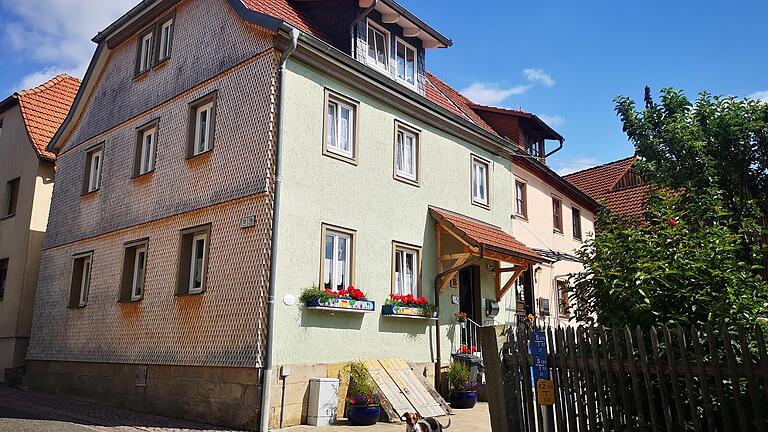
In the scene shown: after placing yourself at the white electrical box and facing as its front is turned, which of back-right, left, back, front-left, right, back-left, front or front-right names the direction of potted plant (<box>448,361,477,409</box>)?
left

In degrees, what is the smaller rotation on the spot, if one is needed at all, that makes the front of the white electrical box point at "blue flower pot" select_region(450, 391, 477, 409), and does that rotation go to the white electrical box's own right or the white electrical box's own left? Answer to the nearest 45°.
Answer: approximately 90° to the white electrical box's own left

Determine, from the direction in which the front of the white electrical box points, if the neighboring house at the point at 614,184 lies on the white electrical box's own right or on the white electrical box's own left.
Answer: on the white electrical box's own left

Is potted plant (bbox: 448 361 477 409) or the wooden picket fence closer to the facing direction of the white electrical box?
the wooden picket fence

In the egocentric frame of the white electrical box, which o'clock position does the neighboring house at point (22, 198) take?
The neighboring house is roughly at 6 o'clock from the white electrical box.

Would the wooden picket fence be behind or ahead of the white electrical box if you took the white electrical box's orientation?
ahead

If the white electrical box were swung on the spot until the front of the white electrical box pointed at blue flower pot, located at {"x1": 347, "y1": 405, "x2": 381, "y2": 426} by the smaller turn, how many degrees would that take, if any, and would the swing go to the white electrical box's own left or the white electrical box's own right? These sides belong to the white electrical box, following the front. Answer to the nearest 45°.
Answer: approximately 45° to the white electrical box's own left

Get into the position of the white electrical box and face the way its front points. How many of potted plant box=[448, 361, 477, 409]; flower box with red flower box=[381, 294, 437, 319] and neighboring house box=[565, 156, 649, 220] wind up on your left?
3

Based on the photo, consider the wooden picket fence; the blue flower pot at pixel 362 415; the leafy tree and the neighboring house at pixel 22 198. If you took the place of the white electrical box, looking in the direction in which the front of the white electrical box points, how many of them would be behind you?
1

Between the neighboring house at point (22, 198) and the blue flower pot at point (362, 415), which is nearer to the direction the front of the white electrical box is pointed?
the blue flower pot

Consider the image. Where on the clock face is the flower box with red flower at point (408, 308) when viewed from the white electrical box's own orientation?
The flower box with red flower is roughly at 9 o'clock from the white electrical box.

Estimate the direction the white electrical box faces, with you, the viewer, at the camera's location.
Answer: facing the viewer and to the right of the viewer
